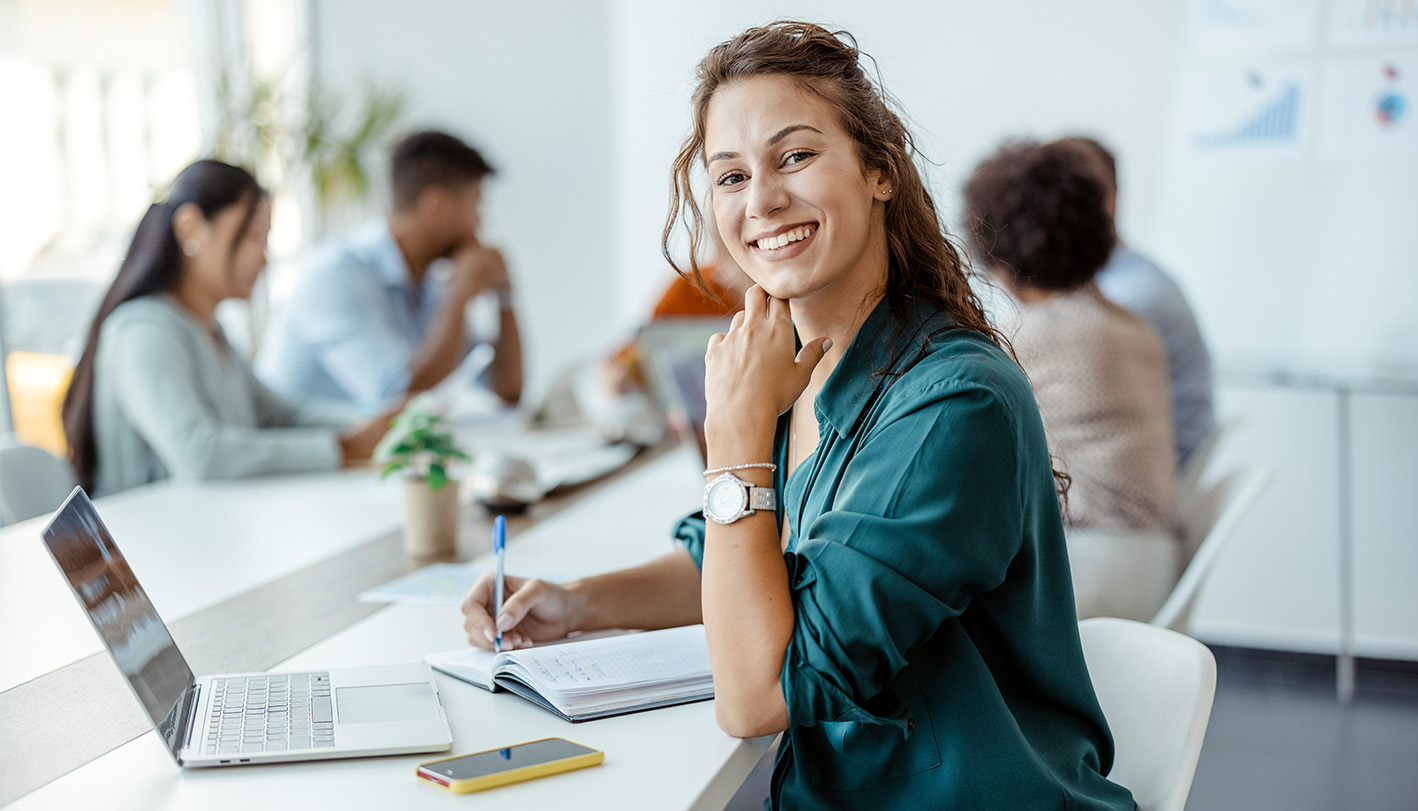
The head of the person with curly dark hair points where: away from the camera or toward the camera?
away from the camera

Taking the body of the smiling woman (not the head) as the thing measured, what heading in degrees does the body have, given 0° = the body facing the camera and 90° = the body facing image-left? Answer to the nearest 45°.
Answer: approximately 45°

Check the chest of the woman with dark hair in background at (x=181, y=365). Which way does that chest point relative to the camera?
to the viewer's right

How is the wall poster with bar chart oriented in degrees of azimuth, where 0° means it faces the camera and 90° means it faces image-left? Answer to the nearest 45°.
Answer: approximately 0°

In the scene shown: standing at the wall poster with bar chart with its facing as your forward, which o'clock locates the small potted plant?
The small potted plant is roughly at 1 o'clock from the wall poster with bar chart.

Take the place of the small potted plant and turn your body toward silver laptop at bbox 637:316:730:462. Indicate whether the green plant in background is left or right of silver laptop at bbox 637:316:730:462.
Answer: left

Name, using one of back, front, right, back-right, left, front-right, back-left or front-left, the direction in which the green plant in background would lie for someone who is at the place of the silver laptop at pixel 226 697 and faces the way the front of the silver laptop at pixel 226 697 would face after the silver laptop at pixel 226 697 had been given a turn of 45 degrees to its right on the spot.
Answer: back-left

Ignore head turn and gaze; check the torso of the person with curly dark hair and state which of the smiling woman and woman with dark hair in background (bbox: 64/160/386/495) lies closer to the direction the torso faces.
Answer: the woman with dark hair in background

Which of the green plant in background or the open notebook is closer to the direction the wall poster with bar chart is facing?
the open notebook

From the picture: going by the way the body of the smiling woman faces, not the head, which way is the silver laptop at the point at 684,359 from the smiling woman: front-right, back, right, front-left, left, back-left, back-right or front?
back-right

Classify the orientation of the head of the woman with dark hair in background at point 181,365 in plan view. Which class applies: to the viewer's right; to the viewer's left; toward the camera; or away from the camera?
to the viewer's right
